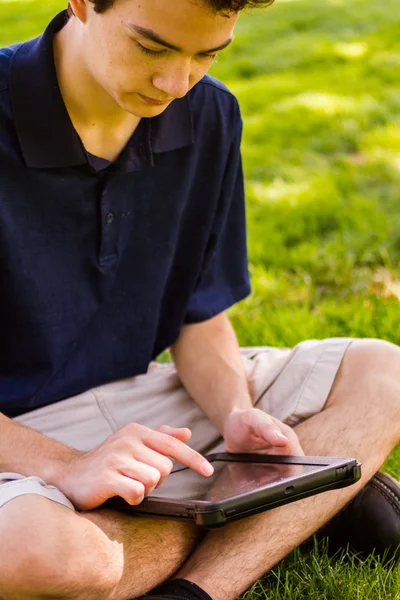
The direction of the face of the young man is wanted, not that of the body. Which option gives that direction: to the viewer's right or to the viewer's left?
to the viewer's right

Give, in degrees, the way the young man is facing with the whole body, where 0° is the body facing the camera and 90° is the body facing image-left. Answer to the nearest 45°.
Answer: approximately 315°
